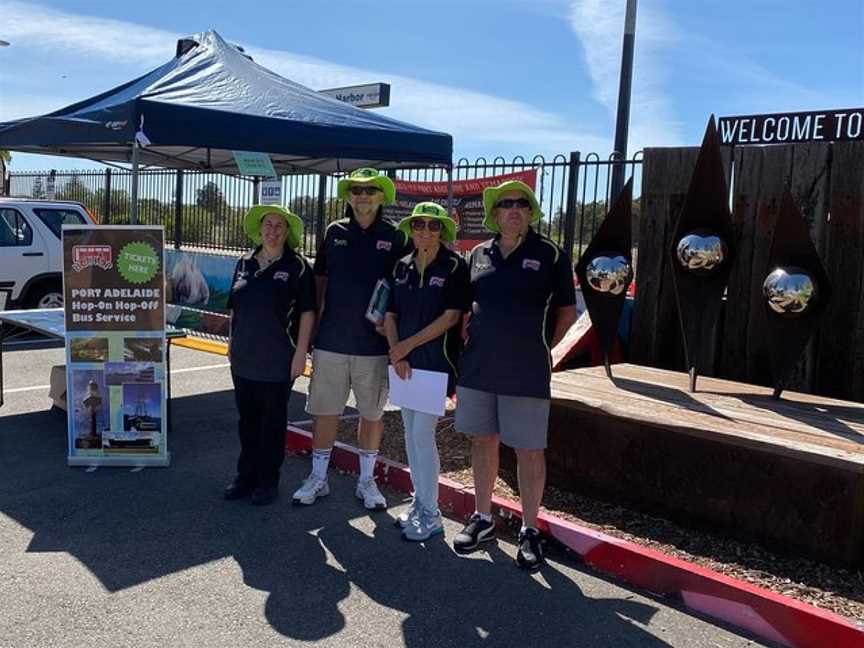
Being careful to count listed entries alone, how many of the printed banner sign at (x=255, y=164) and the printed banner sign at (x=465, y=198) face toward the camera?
2

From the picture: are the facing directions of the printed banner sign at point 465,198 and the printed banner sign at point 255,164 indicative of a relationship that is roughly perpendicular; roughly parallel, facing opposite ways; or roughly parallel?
roughly parallel

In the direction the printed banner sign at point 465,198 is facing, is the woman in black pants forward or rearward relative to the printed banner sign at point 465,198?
forward

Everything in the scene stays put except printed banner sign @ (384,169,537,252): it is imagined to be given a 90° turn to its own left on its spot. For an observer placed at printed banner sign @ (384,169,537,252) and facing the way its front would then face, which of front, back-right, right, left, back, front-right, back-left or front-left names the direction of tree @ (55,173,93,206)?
back-left

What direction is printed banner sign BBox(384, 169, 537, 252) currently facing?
toward the camera

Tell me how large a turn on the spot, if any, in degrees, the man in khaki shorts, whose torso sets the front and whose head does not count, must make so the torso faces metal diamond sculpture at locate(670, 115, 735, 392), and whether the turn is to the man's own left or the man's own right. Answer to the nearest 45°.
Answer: approximately 90° to the man's own left

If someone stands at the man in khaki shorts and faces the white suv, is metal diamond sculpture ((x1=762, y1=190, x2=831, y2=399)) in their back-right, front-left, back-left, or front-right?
back-right

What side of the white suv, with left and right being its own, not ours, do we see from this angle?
left

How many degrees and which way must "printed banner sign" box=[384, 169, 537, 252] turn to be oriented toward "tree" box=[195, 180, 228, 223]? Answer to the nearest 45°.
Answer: approximately 135° to its right

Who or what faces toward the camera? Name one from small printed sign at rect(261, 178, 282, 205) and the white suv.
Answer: the small printed sign

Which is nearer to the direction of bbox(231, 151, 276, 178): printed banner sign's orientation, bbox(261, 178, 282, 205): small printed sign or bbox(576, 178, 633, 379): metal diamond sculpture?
the metal diamond sculpture

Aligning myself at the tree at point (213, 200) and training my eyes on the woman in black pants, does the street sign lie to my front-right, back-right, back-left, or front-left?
front-left

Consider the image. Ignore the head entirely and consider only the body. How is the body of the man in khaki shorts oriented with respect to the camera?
toward the camera

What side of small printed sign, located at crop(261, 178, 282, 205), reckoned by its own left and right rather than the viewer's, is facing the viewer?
front

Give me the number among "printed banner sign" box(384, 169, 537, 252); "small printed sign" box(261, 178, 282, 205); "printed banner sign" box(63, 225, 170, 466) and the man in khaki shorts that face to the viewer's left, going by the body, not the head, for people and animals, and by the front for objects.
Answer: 0

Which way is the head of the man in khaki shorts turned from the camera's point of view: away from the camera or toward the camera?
toward the camera
